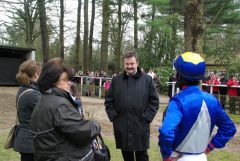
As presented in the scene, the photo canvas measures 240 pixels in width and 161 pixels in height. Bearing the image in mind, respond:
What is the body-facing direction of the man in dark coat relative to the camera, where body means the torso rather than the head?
toward the camera

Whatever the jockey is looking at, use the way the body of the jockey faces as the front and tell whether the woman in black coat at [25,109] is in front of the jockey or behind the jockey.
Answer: in front

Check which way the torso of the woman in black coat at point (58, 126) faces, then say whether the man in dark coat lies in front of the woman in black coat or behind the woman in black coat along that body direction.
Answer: in front

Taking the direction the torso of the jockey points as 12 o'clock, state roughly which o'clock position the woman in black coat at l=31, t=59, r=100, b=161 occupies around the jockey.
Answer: The woman in black coat is roughly at 10 o'clock from the jockey.

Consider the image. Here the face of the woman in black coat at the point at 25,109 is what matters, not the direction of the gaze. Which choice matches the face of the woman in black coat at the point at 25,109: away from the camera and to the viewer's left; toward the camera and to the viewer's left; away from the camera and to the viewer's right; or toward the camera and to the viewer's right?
away from the camera and to the viewer's right

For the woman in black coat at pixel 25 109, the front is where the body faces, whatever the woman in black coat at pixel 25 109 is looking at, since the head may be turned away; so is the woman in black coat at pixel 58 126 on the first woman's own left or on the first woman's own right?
on the first woman's own right

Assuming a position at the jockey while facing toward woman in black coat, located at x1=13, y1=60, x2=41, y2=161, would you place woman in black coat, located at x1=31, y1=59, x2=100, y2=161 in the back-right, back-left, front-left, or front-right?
front-left

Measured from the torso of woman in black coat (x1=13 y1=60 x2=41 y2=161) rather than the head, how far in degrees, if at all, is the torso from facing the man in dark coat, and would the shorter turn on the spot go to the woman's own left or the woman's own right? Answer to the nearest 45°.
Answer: approximately 45° to the woman's own right

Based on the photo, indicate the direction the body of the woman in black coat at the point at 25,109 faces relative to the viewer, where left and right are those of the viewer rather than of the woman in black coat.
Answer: facing away from the viewer and to the right of the viewer

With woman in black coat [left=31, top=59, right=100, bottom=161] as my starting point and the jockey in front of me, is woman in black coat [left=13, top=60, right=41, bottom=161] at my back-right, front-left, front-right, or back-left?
back-left

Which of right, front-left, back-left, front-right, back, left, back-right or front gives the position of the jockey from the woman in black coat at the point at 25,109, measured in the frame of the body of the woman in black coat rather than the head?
right

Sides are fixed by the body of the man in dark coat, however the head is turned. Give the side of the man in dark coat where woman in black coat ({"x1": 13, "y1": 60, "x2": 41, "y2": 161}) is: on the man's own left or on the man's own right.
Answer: on the man's own right

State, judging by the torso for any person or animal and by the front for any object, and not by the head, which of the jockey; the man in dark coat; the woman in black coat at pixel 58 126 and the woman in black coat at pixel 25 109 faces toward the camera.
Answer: the man in dark coat

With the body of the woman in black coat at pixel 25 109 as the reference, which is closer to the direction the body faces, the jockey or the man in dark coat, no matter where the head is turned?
the man in dark coat

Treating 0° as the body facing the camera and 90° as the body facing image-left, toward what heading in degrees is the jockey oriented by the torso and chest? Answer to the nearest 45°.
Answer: approximately 135°
